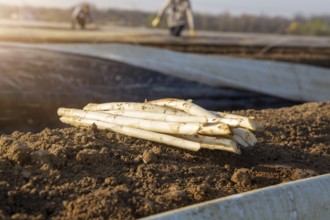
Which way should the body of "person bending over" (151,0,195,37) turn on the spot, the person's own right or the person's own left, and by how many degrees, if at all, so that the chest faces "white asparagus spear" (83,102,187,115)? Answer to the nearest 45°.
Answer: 0° — they already face it

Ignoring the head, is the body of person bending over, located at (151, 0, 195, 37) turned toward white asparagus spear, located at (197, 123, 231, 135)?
yes

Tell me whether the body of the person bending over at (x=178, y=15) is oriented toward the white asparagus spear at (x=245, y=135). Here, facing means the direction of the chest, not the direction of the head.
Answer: yes

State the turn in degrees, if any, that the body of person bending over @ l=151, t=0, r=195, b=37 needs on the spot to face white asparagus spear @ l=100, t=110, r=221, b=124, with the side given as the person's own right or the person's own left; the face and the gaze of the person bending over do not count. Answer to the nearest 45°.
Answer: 0° — they already face it

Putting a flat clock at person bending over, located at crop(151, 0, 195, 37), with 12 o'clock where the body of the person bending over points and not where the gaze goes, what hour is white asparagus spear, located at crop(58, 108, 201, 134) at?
The white asparagus spear is roughly at 12 o'clock from the person bending over.

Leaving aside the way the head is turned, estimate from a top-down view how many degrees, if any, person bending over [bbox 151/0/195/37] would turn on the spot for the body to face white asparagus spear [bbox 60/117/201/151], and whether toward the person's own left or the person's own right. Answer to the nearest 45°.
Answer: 0° — they already face it

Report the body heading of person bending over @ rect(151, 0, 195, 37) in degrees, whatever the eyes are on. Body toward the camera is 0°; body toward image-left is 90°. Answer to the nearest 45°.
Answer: approximately 0°

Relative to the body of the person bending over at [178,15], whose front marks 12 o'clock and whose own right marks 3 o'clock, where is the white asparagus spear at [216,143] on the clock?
The white asparagus spear is roughly at 12 o'clock from the person bending over.

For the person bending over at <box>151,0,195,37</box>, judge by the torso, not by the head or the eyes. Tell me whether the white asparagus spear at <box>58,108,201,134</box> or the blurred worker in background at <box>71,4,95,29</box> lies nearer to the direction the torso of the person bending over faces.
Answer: the white asparagus spear

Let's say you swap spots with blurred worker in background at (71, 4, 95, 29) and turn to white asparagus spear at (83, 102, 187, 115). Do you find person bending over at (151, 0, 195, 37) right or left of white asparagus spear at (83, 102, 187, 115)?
left

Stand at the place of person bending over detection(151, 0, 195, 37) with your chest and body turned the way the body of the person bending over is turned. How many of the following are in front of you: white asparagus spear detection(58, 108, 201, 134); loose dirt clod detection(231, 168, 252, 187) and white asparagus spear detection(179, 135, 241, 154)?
3
